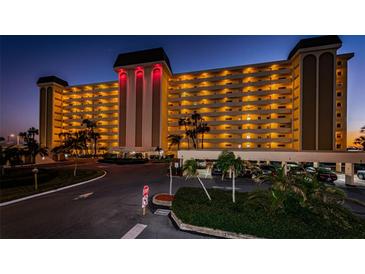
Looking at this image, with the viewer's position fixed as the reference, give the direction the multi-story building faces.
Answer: facing the viewer and to the left of the viewer

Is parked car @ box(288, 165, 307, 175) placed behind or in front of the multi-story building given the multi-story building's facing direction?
in front
